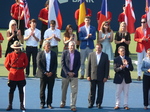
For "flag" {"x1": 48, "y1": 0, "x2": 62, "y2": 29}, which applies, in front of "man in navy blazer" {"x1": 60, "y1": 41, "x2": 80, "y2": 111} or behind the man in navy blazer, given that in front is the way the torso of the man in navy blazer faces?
behind

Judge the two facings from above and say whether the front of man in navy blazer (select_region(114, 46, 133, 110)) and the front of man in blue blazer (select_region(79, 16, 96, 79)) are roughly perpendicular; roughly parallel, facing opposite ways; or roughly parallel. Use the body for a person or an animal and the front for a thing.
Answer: roughly parallel

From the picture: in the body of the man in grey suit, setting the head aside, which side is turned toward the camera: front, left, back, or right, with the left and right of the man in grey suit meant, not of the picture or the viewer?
front

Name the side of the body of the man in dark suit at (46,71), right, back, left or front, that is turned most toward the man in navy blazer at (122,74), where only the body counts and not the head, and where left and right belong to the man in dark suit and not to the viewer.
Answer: left

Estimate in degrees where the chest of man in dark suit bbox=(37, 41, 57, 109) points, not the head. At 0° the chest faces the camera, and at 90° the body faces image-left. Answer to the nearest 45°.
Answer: approximately 0°

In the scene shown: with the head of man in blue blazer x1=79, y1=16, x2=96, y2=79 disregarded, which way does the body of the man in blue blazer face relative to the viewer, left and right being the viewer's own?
facing the viewer

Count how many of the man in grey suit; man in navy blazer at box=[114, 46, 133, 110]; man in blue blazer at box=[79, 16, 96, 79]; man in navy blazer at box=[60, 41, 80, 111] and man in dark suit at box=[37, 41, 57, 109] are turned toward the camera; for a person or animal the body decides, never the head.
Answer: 5

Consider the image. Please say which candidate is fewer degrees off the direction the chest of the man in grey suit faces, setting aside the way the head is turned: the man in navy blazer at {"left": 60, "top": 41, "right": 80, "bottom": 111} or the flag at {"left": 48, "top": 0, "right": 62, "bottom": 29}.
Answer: the man in navy blazer

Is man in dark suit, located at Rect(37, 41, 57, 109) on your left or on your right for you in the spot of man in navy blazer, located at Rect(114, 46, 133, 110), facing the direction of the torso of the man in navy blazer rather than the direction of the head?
on your right

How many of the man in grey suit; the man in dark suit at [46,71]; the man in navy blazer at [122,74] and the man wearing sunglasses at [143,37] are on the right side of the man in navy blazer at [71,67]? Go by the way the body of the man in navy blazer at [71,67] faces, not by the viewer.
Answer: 1

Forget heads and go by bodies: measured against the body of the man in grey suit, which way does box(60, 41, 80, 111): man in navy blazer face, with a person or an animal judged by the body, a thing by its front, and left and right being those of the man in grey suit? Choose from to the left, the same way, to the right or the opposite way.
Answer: the same way

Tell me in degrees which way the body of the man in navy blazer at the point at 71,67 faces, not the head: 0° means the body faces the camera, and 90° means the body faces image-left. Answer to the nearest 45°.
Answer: approximately 0°

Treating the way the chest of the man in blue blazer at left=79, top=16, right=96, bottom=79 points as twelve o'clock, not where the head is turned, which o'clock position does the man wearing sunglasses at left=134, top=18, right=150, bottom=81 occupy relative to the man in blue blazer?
The man wearing sunglasses is roughly at 9 o'clock from the man in blue blazer.
